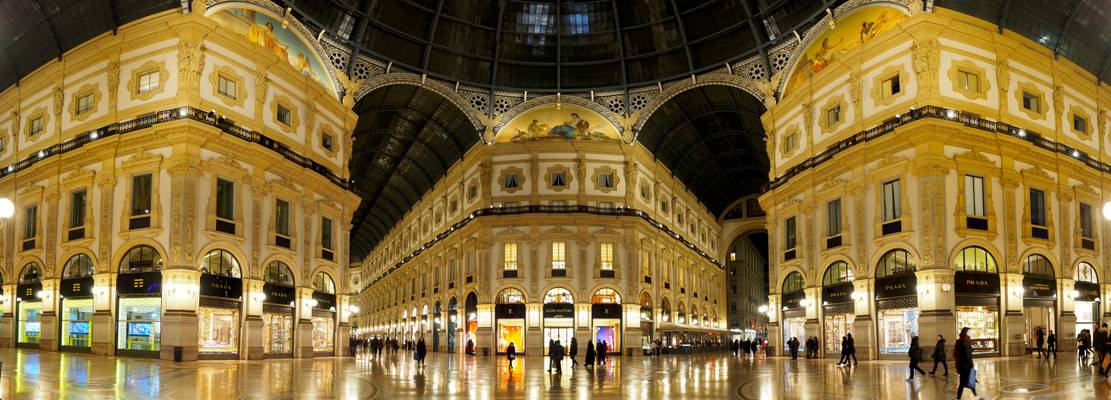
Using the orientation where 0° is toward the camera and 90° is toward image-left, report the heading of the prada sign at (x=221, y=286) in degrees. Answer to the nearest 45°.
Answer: approximately 315°

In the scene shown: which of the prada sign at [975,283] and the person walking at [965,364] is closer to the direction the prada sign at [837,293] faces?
the person walking

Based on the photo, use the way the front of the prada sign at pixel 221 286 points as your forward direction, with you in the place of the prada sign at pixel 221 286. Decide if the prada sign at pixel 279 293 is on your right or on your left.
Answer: on your left

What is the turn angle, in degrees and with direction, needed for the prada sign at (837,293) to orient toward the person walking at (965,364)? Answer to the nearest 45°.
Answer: approximately 45° to its left

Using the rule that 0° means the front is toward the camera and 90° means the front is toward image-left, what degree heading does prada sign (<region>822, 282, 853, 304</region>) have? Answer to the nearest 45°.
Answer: approximately 45°

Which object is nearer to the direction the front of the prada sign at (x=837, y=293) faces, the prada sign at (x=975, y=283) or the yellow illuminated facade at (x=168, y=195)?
the yellow illuminated facade

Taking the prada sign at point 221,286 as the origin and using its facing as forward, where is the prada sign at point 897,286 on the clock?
the prada sign at point 897,286 is roughly at 11 o'clock from the prada sign at point 221,286.

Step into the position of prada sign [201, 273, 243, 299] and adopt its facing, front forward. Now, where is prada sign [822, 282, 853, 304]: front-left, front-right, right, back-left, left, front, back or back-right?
front-left

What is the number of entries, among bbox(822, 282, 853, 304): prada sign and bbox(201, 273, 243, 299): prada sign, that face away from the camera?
0

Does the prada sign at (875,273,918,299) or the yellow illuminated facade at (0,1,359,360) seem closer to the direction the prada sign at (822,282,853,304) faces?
the yellow illuminated facade
